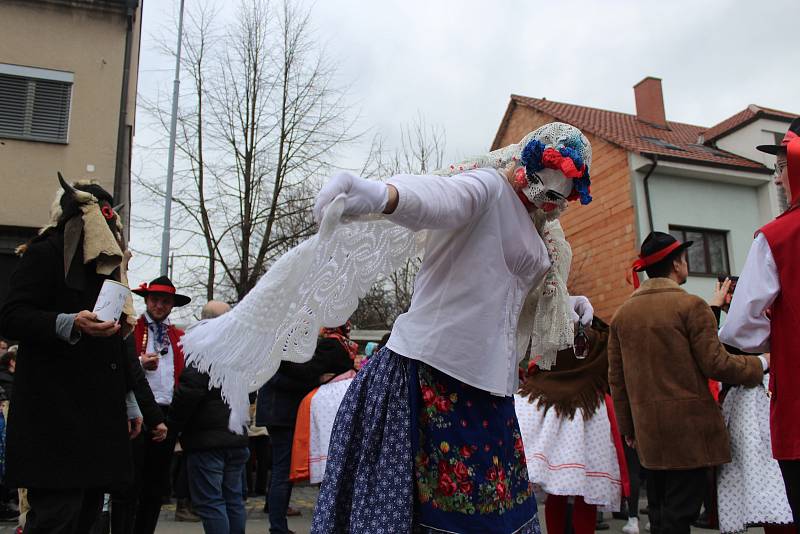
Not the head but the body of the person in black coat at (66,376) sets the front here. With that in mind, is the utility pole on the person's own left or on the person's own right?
on the person's own left

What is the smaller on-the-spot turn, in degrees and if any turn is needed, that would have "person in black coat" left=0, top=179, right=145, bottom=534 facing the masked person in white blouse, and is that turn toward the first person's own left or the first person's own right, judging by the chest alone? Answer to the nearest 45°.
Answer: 0° — they already face them

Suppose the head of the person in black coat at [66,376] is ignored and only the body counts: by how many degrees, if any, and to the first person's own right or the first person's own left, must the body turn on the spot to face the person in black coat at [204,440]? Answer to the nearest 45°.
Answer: approximately 90° to the first person's own left

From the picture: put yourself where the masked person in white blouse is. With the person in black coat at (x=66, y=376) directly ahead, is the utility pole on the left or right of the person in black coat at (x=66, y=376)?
right
